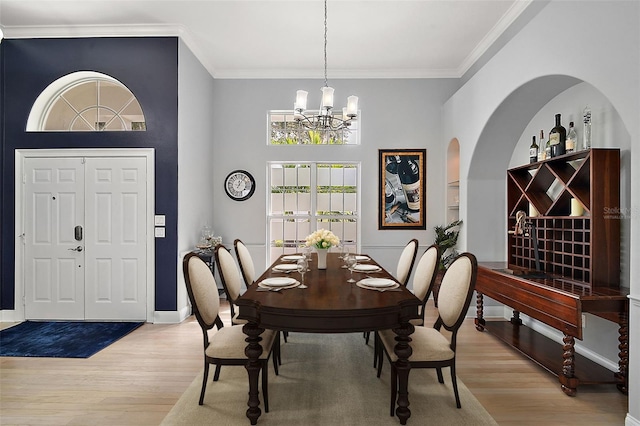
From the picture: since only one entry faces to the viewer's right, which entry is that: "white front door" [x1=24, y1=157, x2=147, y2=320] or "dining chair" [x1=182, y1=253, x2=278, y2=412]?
the dining chair

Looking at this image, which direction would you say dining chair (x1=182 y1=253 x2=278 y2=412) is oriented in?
to the viewer's right

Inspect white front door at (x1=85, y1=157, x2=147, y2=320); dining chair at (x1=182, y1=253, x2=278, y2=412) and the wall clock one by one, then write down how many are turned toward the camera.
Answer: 2

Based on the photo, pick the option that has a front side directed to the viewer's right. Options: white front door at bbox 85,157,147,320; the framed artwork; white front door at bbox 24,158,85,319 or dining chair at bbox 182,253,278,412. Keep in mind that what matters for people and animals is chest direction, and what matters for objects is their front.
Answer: the dining chair

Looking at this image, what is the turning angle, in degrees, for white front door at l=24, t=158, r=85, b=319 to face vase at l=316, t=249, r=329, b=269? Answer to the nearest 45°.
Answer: approximately 45° to its left

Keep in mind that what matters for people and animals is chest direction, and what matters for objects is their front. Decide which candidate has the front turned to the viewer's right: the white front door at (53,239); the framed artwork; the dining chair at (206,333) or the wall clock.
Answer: the dining chair
